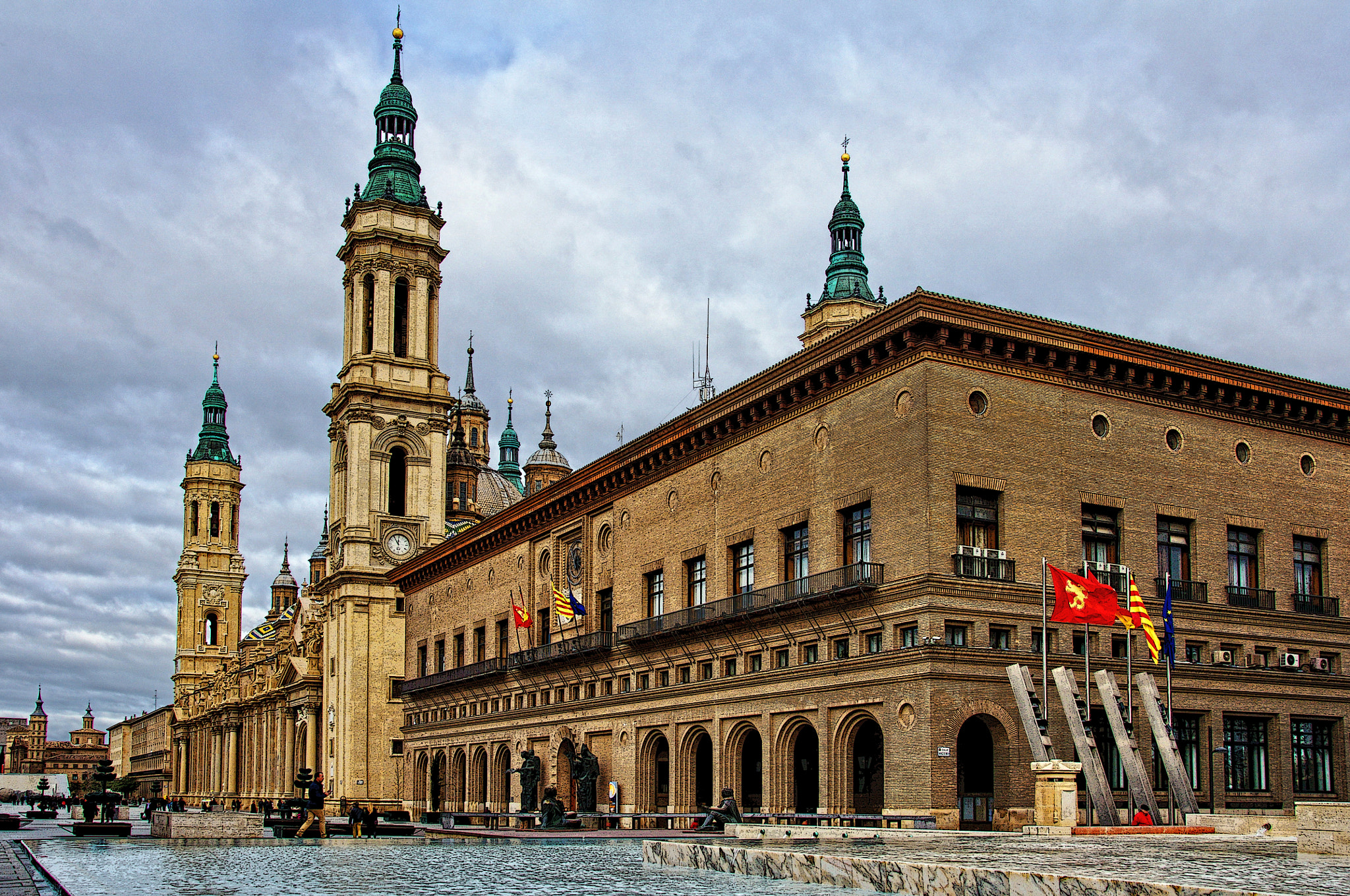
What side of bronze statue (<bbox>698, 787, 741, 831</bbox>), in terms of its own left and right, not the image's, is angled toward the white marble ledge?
left

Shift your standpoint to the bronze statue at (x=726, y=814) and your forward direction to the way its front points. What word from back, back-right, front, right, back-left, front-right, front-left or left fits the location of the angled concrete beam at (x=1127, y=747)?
back

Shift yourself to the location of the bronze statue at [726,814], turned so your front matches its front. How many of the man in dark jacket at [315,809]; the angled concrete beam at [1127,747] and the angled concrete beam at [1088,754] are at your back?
2

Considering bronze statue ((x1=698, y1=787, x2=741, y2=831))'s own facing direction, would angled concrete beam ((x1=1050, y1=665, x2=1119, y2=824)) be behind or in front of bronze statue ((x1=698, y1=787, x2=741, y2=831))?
behind

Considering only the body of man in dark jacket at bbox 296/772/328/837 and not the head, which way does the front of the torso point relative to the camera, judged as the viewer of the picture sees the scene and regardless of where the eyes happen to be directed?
to the viewer's right

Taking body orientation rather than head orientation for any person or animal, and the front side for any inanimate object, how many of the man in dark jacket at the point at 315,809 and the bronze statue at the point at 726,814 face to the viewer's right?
1

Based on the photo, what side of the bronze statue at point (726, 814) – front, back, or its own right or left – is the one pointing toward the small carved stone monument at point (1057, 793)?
back

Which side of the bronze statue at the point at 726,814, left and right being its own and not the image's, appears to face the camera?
left
